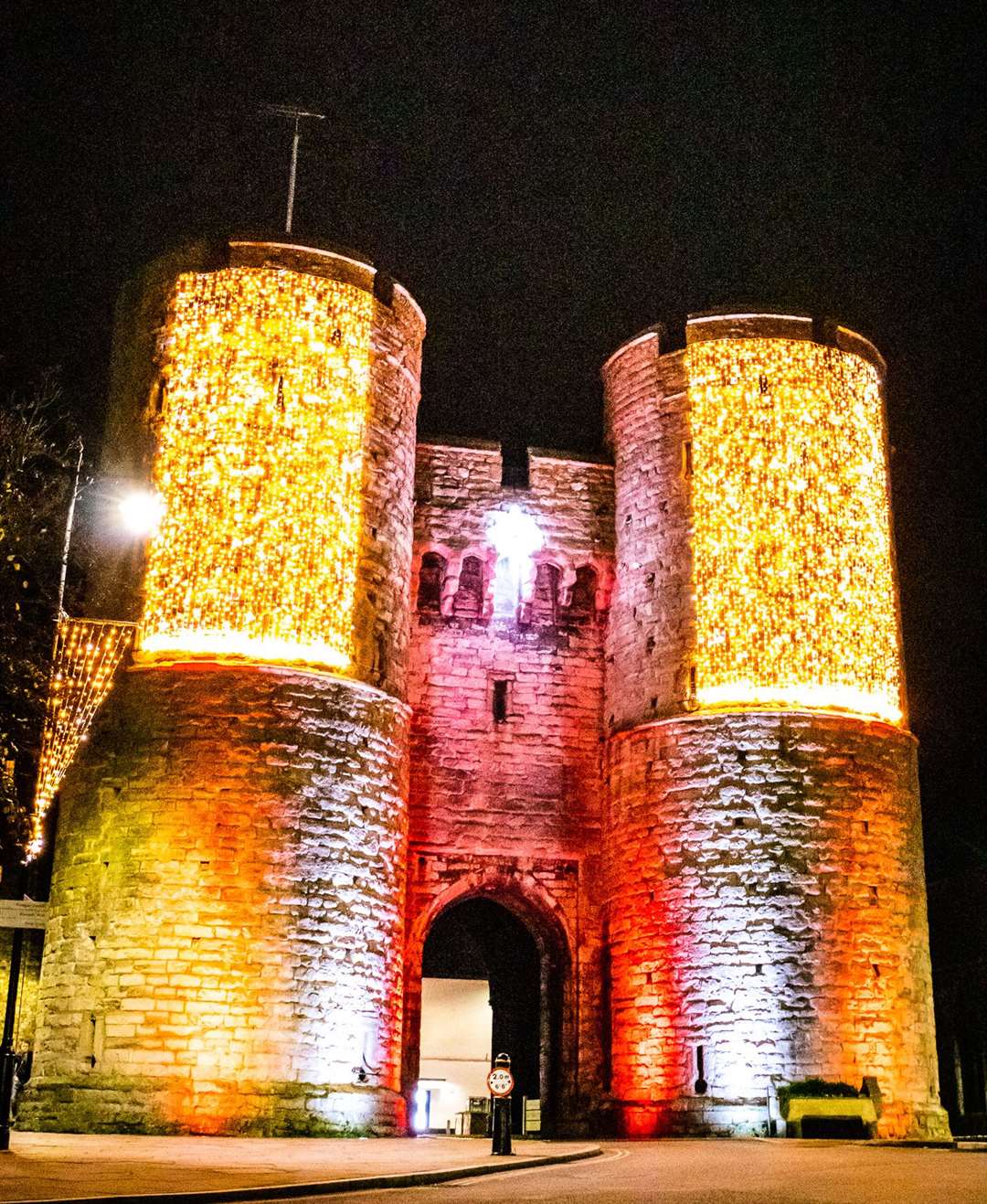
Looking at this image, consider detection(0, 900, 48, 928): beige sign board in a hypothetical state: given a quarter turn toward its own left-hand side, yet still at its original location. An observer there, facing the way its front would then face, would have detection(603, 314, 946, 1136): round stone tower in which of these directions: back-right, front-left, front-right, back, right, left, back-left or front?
front

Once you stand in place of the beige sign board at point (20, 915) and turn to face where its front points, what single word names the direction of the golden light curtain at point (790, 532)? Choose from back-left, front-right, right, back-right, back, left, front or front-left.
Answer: left

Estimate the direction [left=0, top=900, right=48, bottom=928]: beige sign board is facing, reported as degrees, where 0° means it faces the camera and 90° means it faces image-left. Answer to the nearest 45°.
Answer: approximately 0°
